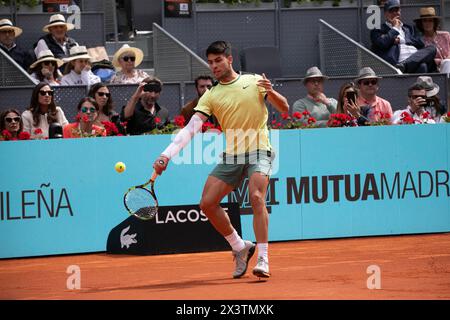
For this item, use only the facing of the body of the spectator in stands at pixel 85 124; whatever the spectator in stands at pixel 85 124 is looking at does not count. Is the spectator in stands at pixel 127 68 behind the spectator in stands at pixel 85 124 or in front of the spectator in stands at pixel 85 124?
behind

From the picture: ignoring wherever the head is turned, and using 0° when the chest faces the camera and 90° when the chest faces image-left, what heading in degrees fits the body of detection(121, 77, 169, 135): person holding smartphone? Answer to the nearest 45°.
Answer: approximately 0°

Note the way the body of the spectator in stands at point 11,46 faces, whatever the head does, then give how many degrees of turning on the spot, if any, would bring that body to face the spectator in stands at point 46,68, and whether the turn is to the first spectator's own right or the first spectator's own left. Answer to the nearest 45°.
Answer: approximately 45° to the first spectator's own left

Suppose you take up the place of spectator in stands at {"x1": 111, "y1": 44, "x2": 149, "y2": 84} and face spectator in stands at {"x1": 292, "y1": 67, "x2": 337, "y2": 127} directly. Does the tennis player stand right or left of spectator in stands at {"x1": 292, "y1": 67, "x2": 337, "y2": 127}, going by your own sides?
right

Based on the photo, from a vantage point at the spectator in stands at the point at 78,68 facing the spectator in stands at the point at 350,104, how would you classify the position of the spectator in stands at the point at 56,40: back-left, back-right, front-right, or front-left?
back-left

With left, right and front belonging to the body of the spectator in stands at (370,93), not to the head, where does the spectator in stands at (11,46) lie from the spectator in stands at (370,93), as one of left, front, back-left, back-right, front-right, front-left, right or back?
right

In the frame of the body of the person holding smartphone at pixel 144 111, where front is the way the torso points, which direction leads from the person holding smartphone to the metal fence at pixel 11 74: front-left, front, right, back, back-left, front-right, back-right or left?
back-right

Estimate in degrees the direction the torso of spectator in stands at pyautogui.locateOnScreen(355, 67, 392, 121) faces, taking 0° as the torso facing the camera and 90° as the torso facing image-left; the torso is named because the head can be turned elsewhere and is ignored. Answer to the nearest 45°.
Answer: approximately 0°
